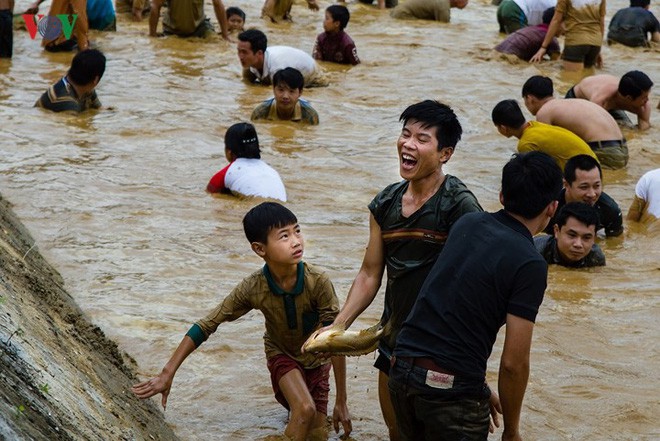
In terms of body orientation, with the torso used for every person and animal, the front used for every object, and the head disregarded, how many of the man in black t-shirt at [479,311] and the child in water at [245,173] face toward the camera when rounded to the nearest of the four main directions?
0

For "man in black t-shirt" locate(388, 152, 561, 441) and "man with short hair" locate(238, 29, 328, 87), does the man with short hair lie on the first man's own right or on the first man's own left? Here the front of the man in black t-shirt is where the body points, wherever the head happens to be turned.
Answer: on the first man's own left

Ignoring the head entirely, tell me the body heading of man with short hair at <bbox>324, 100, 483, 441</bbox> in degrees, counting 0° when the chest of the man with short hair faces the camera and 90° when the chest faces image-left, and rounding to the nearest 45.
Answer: approximately 45°

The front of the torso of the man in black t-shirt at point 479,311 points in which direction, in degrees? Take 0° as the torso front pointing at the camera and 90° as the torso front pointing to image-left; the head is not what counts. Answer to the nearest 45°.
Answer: approximately 225°

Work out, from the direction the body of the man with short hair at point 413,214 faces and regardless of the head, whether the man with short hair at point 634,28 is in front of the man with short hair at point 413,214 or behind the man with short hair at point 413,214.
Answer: behind

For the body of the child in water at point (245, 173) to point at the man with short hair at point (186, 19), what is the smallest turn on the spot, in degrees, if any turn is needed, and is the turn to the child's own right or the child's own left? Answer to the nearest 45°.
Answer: approximately 45° to the child's own right

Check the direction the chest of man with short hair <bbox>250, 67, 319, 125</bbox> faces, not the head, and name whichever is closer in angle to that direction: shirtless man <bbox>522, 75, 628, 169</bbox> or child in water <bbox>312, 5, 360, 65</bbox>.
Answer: the shirtless man

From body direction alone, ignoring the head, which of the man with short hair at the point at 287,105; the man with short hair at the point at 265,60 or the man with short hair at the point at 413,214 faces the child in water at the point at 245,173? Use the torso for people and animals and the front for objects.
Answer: the man with short hair at the point at 287,105

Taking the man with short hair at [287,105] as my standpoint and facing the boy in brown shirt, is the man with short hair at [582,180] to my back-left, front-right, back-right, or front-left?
front-left

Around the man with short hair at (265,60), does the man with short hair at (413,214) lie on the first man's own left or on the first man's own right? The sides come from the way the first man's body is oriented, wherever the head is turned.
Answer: on the first man's own left

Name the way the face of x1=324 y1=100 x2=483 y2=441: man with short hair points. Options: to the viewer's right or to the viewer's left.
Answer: to the viewer's left

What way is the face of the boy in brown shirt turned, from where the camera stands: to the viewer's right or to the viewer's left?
to the viewer's right
